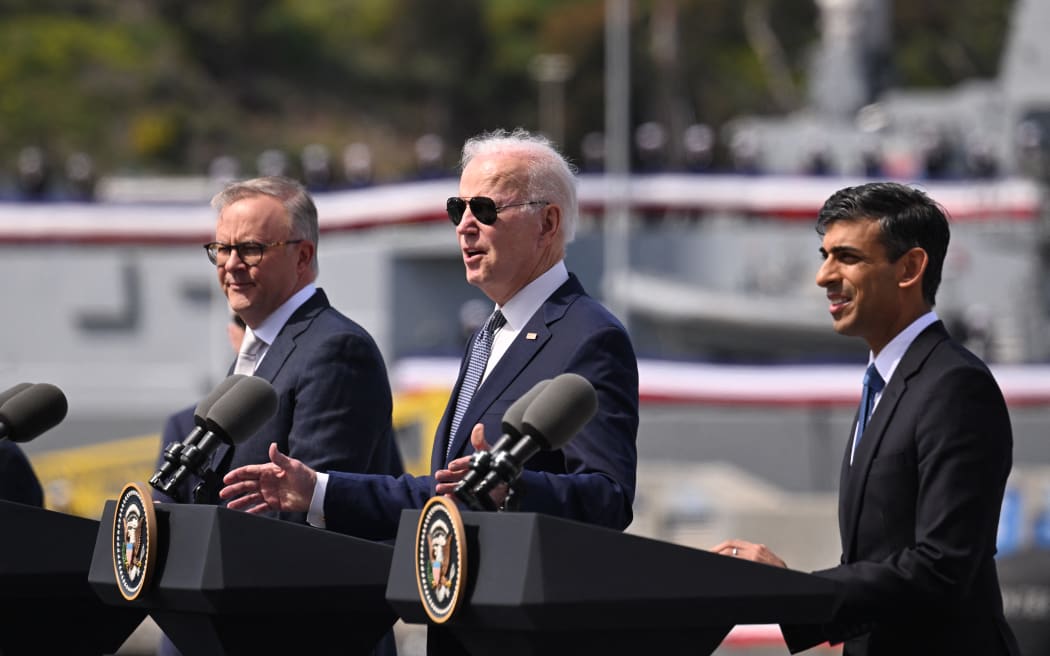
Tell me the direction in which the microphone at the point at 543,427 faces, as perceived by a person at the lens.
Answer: facing to the right of the viewer

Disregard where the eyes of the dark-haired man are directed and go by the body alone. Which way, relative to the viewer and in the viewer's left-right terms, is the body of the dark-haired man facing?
facing to the left of the viewer

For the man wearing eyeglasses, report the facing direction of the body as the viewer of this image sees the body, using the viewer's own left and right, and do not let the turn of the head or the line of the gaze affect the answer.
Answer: facing the viewer and to the left of the viewer

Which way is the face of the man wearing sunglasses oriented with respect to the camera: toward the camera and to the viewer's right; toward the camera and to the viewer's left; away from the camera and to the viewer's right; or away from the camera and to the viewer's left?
toward the camera and to the viewer's left

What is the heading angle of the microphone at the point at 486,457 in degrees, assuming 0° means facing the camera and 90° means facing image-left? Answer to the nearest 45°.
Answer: approximately 270°

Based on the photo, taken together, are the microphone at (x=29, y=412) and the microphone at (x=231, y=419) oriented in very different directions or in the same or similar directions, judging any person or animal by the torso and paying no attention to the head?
same or similar directions

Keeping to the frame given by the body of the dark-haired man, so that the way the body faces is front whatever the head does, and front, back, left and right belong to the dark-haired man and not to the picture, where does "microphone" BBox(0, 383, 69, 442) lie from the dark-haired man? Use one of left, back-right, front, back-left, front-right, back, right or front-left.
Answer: front

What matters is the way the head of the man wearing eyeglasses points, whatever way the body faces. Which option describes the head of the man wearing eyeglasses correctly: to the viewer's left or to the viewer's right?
to the viewer's left

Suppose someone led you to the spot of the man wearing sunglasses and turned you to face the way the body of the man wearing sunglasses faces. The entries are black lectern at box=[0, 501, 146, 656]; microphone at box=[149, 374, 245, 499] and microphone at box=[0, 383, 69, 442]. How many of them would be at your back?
0

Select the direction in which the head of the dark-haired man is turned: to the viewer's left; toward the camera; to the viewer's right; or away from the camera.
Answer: to the viewer's left
